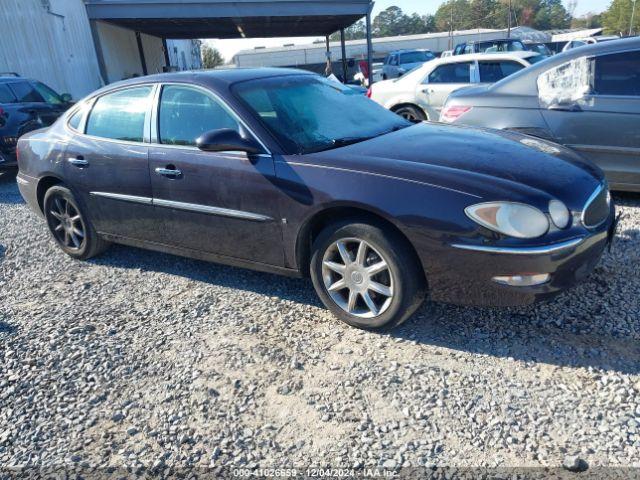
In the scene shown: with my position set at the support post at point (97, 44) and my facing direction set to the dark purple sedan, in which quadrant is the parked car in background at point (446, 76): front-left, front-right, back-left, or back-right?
front-left

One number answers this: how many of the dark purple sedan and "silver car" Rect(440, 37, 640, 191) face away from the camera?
0

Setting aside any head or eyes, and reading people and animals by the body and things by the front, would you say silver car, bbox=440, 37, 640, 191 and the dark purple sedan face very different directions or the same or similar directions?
same or similar directions

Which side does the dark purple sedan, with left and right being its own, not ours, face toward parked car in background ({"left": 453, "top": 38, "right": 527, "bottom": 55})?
left

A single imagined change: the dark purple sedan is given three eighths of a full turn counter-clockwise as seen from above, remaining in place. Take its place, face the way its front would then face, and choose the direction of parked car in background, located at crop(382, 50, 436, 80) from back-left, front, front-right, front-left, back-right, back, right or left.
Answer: front

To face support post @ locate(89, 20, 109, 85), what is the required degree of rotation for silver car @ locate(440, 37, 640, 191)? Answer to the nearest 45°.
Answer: approximately 135° to its left

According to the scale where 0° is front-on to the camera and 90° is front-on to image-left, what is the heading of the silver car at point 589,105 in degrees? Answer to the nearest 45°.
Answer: approximately 270°

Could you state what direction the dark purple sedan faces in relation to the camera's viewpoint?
facing the viewer and to the right of the viewer

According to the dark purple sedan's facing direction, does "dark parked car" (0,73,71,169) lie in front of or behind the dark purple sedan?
behind

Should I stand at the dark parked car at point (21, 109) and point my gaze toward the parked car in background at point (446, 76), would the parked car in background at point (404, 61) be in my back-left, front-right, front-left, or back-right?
front-left

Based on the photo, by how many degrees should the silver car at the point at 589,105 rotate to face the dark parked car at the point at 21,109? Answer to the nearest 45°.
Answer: approximately 180°
